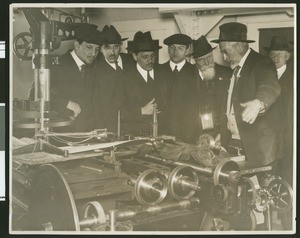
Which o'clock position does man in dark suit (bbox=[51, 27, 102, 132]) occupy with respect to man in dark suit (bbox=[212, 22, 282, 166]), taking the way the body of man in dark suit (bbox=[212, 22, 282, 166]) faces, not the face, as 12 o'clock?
man in dark suit (bbox=[51, 27, 102, 132]) is roughly at 1 o'clock from man in dark suit (bbox=[212, 22, 282, 166]).

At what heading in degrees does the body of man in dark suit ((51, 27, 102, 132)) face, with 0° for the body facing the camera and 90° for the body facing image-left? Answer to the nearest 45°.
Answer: approximately 315°

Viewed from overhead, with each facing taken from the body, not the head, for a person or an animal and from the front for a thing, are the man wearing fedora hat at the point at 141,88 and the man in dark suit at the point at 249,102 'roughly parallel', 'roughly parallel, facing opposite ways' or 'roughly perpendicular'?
roughly perpendicular

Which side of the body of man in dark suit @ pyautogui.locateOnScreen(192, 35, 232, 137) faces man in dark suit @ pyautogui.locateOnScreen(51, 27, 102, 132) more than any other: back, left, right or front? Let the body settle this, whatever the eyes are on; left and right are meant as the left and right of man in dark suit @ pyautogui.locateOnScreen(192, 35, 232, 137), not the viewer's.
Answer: right

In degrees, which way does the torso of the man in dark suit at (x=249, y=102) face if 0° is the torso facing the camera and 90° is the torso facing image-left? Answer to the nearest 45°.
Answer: approximately 45°

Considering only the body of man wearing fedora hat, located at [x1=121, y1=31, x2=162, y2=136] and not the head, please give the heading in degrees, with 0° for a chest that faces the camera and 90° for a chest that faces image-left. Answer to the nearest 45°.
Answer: approximately 315°
